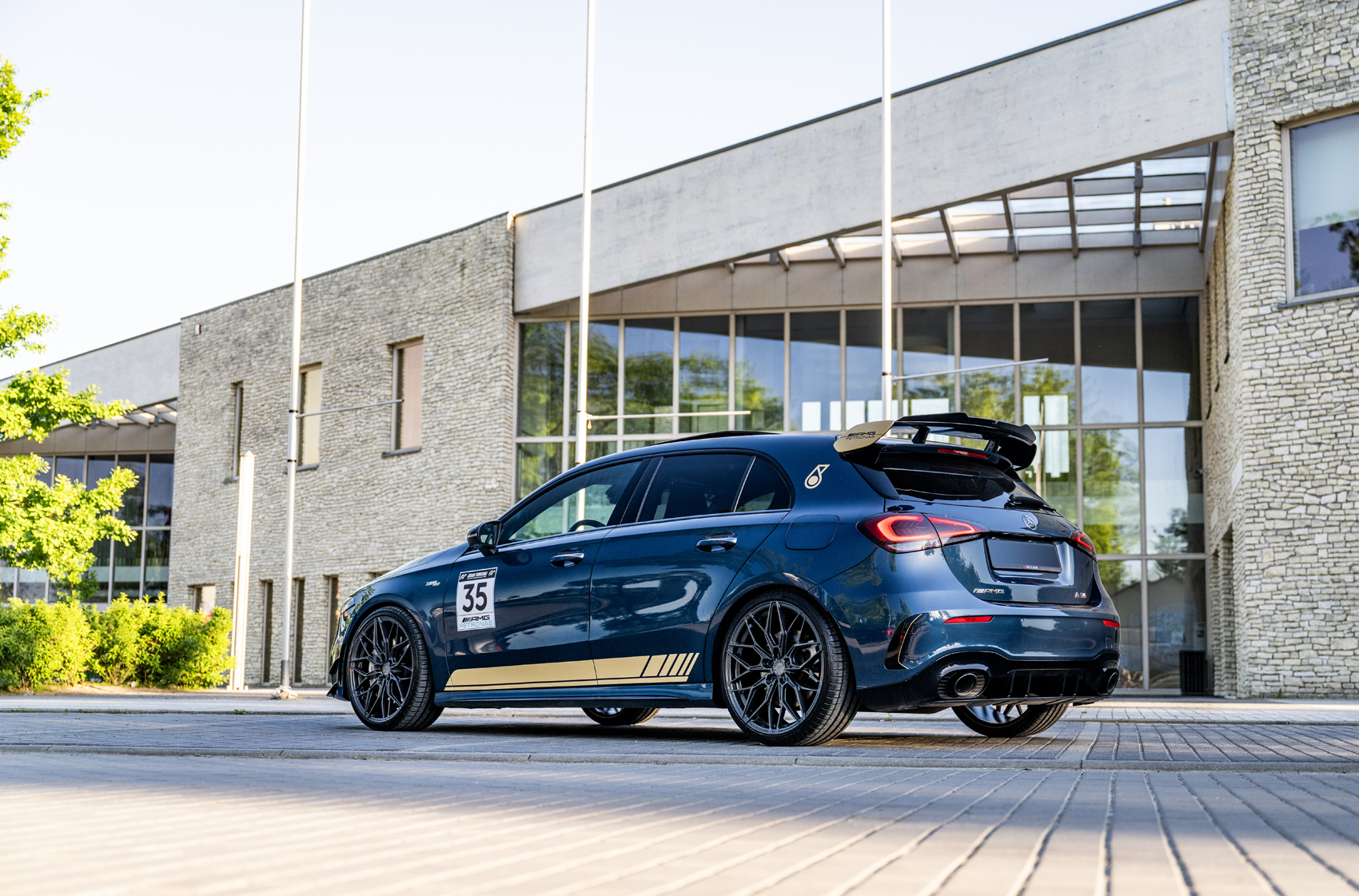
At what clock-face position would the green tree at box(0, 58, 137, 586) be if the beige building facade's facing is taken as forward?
The green tree is roughly at 1 o'clock from the beige building facade.

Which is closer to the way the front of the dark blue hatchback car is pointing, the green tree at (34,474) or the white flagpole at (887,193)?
the green tree

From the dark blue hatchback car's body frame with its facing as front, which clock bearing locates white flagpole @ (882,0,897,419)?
The white flagpole is roughly at 2 o'clock from the dark blue hatchback car.

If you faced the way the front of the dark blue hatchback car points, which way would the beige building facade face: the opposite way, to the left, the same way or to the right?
to the left

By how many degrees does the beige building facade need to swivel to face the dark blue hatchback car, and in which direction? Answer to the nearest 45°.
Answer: approximately 45° to its left

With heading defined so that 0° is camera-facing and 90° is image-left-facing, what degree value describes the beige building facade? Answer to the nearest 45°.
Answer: approximately 45°

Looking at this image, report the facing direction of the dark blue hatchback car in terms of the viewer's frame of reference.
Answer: facing away from the viewer and to the left of the viewer

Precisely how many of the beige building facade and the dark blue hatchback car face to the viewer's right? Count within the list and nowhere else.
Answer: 0

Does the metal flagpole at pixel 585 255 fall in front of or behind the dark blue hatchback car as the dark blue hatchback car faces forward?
in front
